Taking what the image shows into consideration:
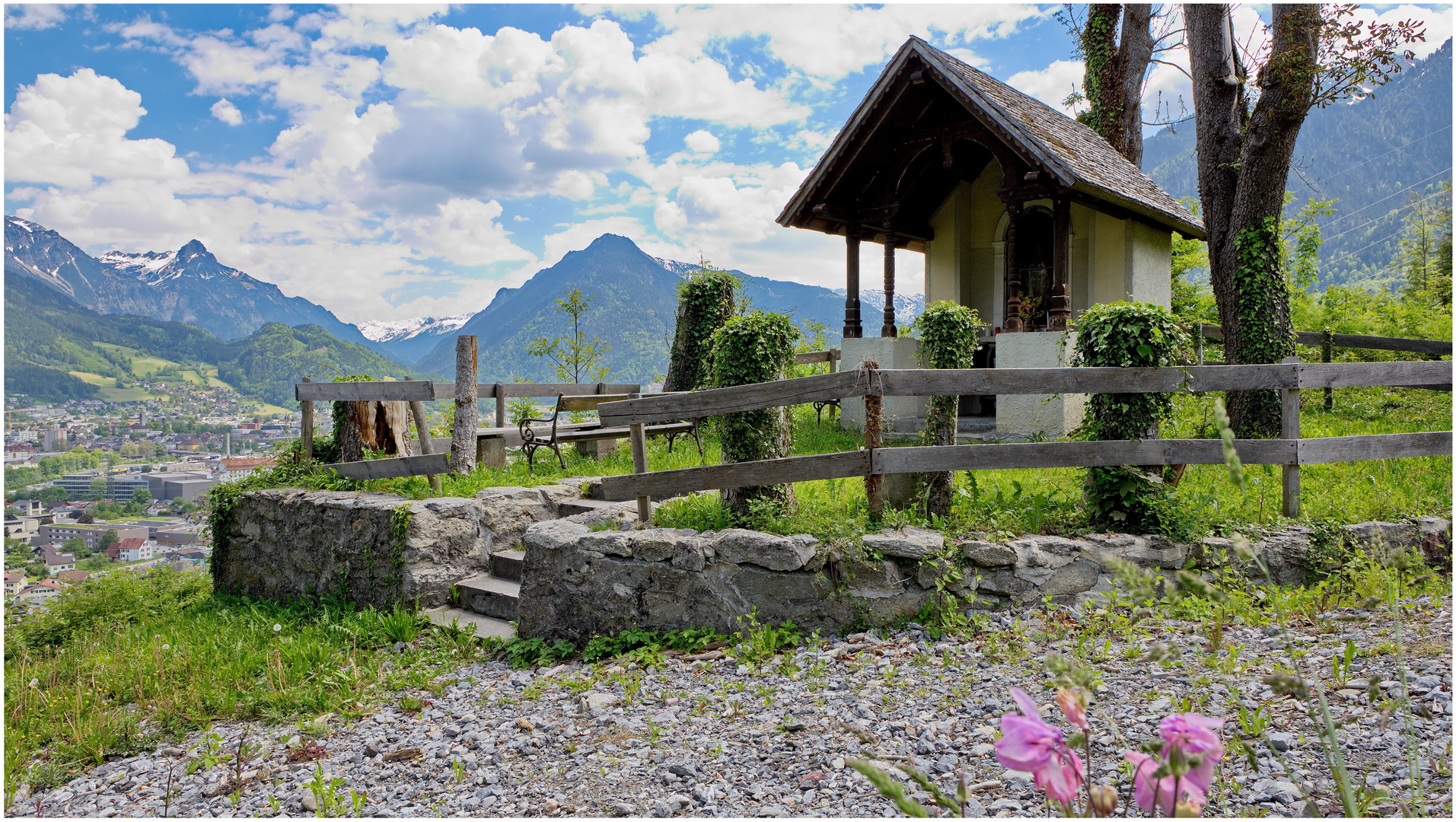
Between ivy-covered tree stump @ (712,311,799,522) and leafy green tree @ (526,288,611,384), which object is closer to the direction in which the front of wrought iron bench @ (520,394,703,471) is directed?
the leafy green tree

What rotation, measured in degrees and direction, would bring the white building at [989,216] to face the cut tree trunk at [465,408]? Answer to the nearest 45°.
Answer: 0° — it already faces it

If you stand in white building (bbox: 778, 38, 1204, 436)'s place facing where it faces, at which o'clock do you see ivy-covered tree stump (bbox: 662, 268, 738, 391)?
The ivy-covered tree stump is roughly at 1 o'clock from the white building.

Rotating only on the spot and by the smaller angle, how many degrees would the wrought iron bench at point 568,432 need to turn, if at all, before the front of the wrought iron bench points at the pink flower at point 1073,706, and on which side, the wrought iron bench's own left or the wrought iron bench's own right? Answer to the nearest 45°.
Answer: approximately 135° to the wrought iron bench's own left

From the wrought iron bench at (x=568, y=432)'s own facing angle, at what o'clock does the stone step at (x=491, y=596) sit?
The stone step is roughly at 8 o'clock from the wrought iron bench.

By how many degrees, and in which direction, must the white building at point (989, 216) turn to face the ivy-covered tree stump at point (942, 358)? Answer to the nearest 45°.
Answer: approximately 45° to its left

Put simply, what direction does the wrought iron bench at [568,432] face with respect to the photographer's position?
facing away from the viewer and to the left of the viewer

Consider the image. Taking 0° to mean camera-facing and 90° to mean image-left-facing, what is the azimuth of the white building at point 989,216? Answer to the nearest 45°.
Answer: approximately 45°

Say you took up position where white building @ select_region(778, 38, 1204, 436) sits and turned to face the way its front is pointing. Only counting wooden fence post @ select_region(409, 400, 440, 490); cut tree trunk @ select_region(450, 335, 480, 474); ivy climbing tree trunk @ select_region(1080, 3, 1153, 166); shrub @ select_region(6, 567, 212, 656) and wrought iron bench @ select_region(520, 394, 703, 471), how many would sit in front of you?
4
